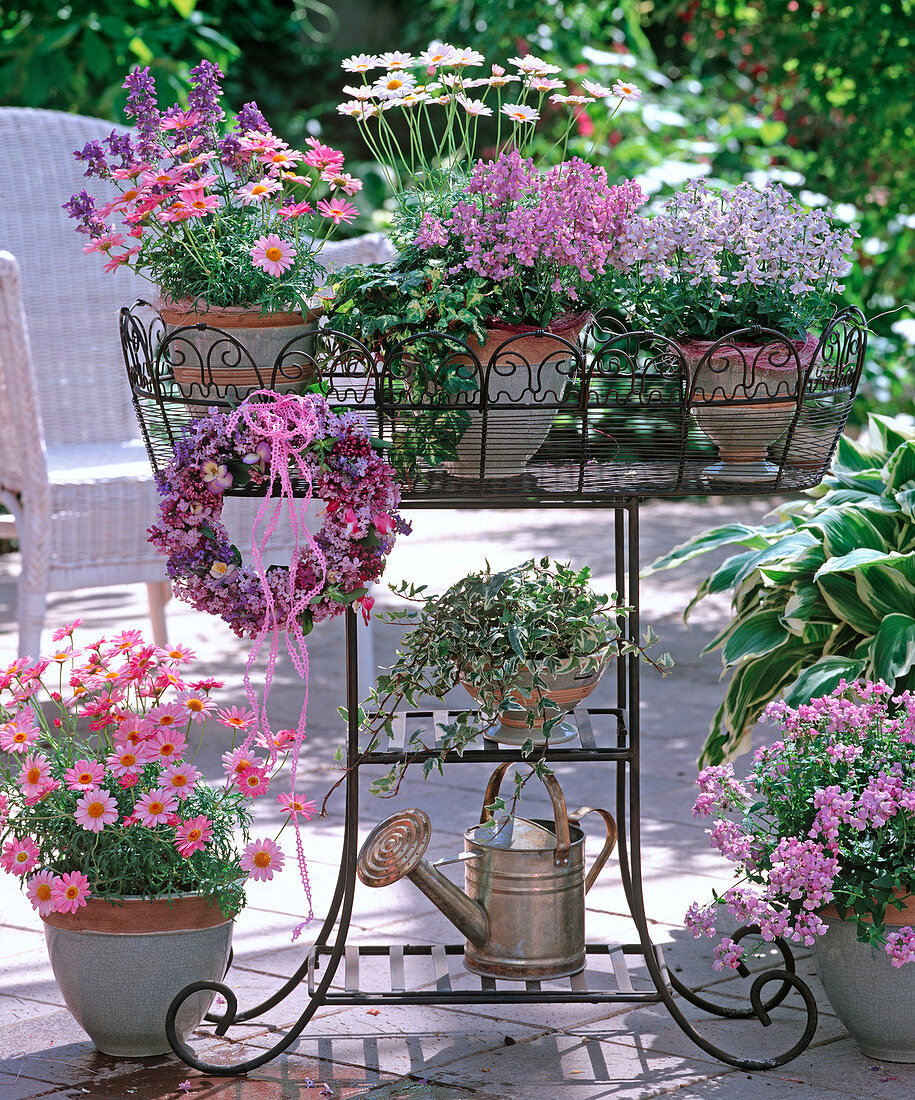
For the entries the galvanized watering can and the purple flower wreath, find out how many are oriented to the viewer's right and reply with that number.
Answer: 0

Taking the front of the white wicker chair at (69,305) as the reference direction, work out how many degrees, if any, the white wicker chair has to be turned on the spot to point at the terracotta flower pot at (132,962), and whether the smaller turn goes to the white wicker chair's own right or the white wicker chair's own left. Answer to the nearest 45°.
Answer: approximately 45° to the white wicker chair's own right

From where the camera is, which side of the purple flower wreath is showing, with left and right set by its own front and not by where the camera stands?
front

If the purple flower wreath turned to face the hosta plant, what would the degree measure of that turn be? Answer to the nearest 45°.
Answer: approximately 135° to its left

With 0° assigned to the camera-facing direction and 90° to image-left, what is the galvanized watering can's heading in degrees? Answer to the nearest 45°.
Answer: approximately 45°

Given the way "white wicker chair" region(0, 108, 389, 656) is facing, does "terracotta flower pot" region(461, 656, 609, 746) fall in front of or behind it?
in front

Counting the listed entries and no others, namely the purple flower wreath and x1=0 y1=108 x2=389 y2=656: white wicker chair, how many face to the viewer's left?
0
